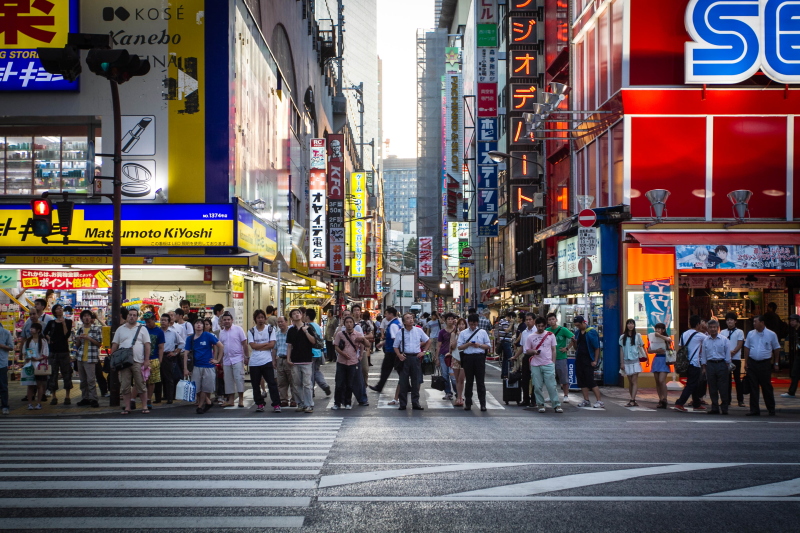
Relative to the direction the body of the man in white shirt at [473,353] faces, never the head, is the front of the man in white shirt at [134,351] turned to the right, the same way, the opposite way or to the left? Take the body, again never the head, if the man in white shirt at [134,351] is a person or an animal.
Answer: the same way

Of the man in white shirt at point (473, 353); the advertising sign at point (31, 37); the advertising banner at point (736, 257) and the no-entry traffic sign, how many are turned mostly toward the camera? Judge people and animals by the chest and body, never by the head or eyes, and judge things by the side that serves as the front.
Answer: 4

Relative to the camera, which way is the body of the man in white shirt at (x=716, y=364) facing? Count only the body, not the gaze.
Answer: toward the camera

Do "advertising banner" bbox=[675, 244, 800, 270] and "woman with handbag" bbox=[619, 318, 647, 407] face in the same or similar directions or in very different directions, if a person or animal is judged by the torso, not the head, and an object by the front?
same or similar directions

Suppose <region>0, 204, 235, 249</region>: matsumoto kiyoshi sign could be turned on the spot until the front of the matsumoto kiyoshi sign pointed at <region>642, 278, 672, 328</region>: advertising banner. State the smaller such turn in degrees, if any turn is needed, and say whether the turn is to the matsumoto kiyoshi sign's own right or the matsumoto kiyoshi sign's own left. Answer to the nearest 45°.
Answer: approximately 45° to the matsumoto kiyoshi sign's own left

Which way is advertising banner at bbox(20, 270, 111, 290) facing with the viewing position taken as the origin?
facing the viewer

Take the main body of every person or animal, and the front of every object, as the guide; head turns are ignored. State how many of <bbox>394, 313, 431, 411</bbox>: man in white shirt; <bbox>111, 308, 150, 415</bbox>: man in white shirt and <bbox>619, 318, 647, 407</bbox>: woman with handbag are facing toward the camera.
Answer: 3

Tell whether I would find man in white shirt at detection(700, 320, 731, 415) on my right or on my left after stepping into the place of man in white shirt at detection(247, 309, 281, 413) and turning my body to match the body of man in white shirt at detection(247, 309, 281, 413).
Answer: on my left

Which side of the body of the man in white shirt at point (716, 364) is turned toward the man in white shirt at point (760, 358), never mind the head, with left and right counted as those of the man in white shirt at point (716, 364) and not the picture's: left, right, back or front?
left

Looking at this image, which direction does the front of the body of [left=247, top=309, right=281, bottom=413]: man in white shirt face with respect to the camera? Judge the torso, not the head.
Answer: toward the camera

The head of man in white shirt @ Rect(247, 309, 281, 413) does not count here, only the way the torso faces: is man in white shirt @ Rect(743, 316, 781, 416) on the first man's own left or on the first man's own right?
on the first man's own left
